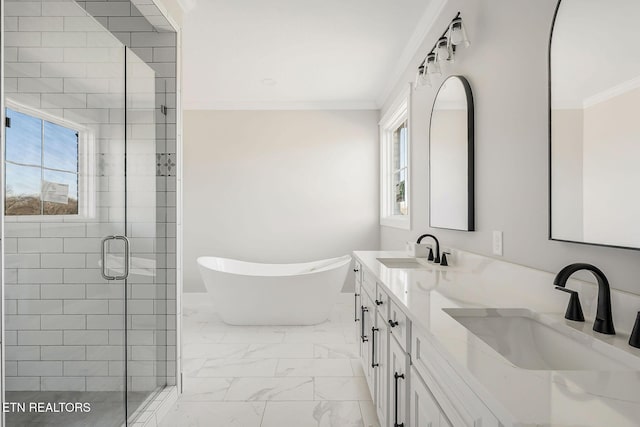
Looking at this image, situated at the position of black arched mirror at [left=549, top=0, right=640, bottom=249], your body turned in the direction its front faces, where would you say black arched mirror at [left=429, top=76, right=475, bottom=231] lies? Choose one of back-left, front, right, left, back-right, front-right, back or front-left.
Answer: right

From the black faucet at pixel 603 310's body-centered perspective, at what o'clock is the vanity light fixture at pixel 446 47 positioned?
The vanity light fixture is roughly at 2 o'clock from the black faucet.

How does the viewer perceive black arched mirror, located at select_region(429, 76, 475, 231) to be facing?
facing the viewer and to the left of the viewer

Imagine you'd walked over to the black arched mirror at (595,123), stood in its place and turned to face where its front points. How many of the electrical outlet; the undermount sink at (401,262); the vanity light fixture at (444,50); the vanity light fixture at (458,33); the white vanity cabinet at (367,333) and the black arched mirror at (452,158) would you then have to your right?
6

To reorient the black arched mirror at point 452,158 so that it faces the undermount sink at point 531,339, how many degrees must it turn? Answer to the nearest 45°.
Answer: approximately 45° to its left

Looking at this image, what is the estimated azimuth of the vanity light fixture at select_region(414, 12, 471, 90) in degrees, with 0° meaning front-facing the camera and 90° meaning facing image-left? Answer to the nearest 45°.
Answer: approximately 45°

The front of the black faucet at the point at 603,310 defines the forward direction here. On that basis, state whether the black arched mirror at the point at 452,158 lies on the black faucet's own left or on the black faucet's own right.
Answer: on the black faucet's own right

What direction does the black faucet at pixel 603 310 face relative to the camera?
to the viewer's left

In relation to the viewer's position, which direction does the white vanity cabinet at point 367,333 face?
facing to the left of the viewer

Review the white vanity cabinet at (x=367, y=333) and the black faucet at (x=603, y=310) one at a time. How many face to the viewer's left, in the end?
2

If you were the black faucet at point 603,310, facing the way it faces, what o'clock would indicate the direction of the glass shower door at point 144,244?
The glass shower door is roughly at 12 o'clock from the black faucet.
